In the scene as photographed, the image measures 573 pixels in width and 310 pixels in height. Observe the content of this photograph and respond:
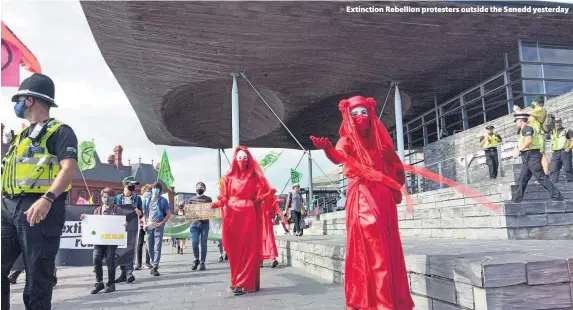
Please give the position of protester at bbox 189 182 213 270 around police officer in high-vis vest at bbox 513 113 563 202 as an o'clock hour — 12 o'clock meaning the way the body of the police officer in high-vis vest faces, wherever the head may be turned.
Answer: The protester is roughly at 12 o'clock from the police officer in high-vis vest.

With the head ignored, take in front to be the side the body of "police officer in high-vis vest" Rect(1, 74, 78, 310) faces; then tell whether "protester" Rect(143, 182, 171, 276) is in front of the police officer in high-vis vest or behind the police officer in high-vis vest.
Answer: behind

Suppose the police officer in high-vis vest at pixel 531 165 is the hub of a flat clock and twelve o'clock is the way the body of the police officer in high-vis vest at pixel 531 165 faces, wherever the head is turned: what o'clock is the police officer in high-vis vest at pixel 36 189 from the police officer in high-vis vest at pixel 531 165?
the police officer in high-vis vest at pixel 36 189 is roughly at 10 o'clock from the police officer in high-vis vest at pixel 531 165.

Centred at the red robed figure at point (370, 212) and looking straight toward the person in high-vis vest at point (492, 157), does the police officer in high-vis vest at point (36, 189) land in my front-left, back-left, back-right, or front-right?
back-left

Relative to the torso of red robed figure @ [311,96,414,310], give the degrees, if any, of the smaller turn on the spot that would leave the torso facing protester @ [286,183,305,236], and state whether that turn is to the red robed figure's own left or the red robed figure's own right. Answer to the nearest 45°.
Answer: approximately 180°

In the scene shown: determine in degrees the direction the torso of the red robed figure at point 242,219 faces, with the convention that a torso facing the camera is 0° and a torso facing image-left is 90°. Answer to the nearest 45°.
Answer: approximately 0°

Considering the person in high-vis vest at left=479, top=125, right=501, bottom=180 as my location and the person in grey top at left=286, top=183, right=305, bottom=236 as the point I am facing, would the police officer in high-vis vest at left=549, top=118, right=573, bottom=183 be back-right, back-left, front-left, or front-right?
back-left

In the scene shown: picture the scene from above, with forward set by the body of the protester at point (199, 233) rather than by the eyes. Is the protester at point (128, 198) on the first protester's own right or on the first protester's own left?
on the first protester's own right

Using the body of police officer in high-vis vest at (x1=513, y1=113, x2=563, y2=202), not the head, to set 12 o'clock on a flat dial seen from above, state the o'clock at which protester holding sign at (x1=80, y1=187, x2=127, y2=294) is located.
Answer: The protester holding sign is roughly at 11 o'clock from the police officer in high-vis vest.

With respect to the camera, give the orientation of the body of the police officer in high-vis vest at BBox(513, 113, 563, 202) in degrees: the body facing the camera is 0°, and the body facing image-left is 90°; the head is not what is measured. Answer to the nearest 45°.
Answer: approximately 90°

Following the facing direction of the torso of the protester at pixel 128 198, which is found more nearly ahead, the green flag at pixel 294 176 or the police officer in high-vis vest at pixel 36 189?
the police officer in high-vis vest
